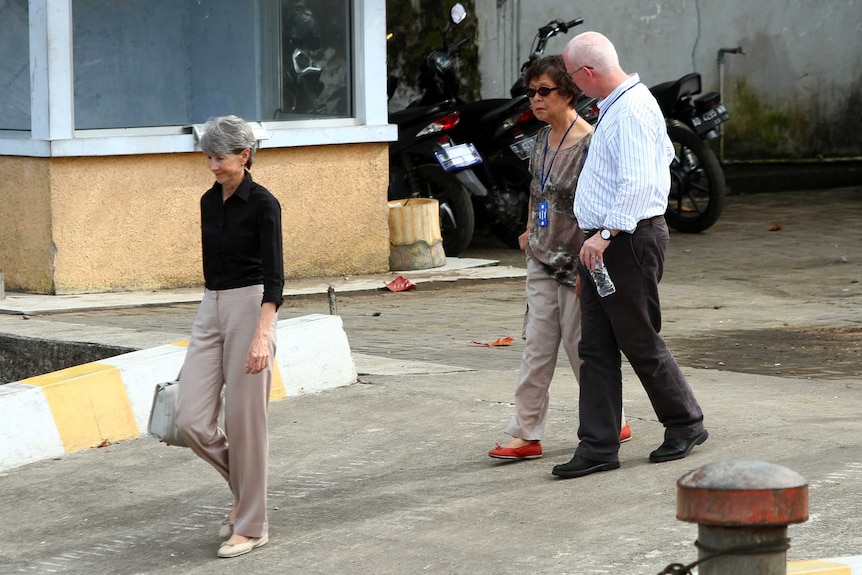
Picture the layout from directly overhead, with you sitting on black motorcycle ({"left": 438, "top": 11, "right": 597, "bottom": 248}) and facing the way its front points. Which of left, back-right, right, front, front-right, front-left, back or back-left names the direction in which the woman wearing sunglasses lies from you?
back-left

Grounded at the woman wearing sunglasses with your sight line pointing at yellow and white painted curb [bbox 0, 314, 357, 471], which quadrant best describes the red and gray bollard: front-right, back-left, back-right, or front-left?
back-left

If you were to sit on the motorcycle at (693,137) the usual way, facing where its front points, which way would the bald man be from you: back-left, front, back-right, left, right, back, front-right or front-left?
back-left

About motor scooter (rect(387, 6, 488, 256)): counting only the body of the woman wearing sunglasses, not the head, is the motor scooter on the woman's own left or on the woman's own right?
on the woman's own right

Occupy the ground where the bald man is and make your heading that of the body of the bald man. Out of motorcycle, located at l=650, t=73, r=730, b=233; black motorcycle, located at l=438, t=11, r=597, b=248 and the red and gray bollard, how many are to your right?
2

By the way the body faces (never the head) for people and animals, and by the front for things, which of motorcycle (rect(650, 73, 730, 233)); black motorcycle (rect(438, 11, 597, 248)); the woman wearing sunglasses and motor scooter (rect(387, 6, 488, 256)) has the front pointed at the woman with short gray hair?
the woman wearing sunglasses

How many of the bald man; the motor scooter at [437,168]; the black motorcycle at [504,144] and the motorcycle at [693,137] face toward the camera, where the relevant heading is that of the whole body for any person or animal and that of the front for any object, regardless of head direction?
0

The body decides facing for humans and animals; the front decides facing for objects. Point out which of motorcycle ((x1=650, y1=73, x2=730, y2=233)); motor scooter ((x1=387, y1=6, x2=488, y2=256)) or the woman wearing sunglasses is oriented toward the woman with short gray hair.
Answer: the woman wearing sunglasses

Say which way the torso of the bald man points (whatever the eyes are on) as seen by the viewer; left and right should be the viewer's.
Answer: facing to the left of the viewer

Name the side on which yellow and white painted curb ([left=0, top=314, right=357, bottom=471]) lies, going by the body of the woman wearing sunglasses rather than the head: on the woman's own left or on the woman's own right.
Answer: on the woman's own right

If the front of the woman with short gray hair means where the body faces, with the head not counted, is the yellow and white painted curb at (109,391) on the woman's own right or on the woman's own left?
on the woman's own right

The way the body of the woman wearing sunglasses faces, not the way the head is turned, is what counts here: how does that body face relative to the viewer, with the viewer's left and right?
facing the viewer and to the left of the viewer

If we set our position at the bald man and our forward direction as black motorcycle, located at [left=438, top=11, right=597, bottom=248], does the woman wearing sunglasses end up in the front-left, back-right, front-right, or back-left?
front-left

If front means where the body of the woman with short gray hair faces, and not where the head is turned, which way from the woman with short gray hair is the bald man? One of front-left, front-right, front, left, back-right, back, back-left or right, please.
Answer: back-left

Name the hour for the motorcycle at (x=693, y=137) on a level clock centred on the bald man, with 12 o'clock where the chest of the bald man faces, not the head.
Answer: The motorcycle is roughly at 3 o'clock from the bald man.

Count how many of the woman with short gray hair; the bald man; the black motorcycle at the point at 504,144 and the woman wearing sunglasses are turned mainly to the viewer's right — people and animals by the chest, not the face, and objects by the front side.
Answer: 0

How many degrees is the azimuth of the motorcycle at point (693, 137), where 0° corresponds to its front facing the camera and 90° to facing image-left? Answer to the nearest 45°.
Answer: approximately 135°
